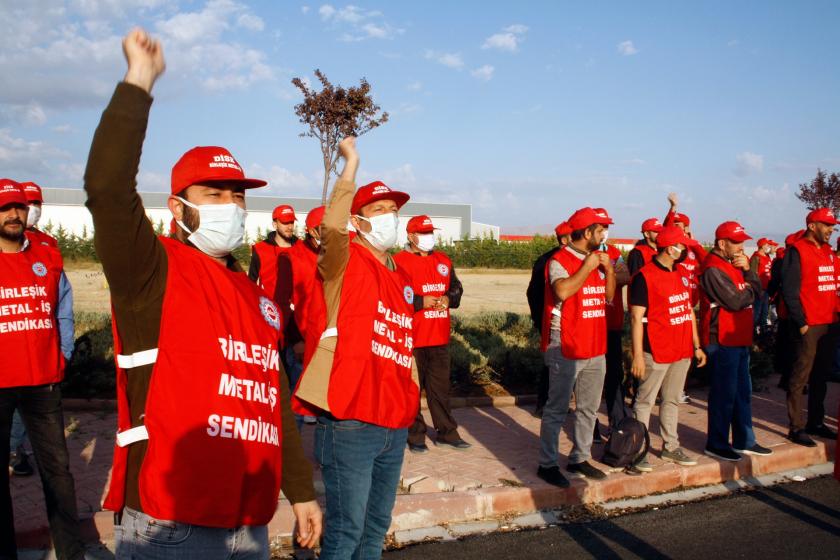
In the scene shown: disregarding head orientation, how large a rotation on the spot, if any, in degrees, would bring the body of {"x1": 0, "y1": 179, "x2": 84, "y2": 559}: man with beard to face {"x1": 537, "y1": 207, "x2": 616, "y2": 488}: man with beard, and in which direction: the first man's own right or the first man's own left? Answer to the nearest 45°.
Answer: approximately 90° to the first man's own left

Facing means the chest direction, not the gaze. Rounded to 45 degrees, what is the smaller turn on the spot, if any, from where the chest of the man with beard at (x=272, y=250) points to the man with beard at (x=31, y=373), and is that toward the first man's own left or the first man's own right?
approximately 90° to the first man's own right

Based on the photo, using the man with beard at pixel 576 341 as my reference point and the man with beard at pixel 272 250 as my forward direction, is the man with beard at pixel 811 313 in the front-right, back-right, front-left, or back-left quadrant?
back-right
